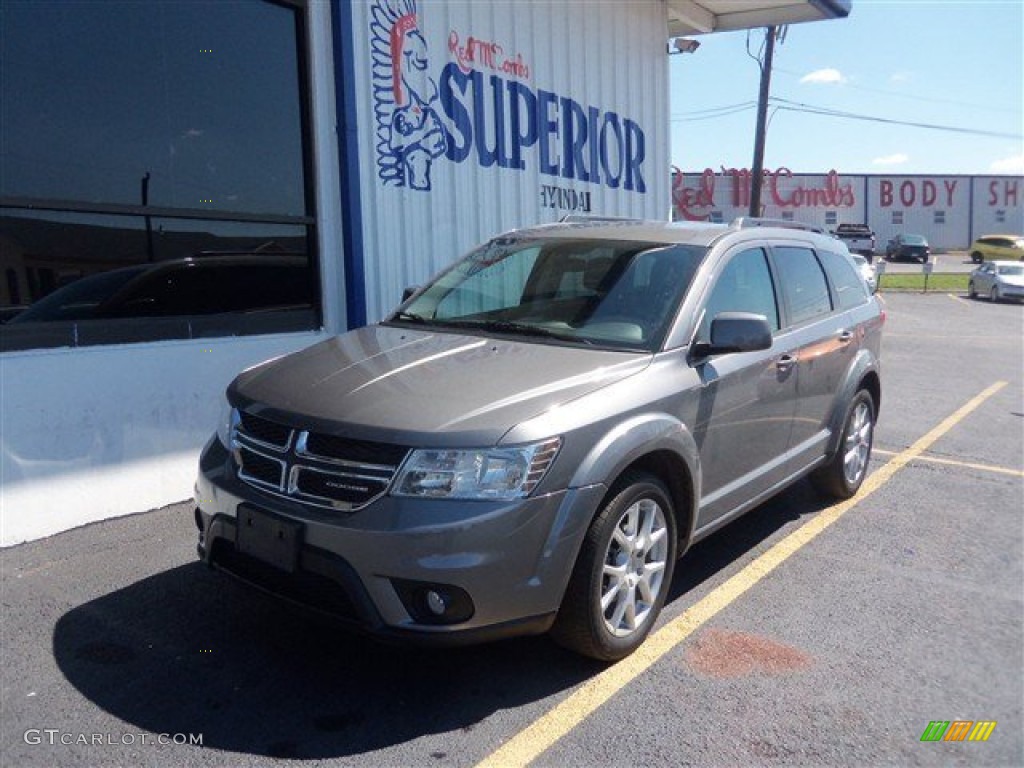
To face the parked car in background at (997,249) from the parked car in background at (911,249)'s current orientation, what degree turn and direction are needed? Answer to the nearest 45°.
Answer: approximately 90° to its left

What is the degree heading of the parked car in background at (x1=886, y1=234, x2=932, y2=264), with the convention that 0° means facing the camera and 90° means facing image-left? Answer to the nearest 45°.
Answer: approximately 0°

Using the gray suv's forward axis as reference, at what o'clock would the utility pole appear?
The utility pole is roughly at 5 o'clock from the gray suv.

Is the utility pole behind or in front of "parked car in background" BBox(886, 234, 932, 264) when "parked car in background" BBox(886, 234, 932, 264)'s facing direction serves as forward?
in front

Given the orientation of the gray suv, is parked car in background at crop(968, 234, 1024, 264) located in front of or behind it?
behind

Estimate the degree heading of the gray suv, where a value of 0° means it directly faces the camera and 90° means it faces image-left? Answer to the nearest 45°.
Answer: approximately 45°

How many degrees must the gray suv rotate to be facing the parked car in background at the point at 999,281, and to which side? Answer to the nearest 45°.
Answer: approximately 180°
